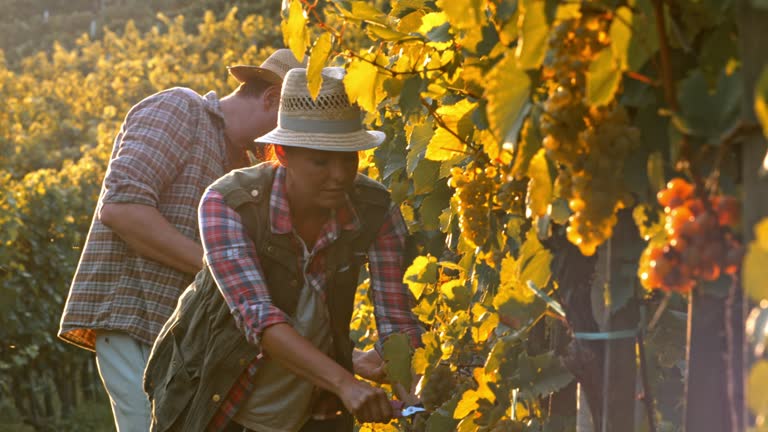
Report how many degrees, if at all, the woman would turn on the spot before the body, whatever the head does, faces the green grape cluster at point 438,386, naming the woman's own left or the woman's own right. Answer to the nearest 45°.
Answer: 0° — they already face it

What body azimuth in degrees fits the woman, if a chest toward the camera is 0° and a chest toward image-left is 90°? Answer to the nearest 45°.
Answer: approximately 315°

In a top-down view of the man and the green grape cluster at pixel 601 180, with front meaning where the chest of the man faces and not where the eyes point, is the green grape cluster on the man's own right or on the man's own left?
on the man's own right

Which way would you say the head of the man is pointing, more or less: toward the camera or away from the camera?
away from the camera

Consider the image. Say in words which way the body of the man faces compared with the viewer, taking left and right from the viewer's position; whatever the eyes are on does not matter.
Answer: facing to the right of the viewer

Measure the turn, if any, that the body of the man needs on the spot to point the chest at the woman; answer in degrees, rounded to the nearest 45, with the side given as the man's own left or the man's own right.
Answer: approximately 45° to the man's own right

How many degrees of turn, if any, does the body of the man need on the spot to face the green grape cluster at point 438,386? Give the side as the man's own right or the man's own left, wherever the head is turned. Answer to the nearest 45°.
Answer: approximately 45° to the man's own right

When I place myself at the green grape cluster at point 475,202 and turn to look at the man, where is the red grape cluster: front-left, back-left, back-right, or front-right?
back-left
